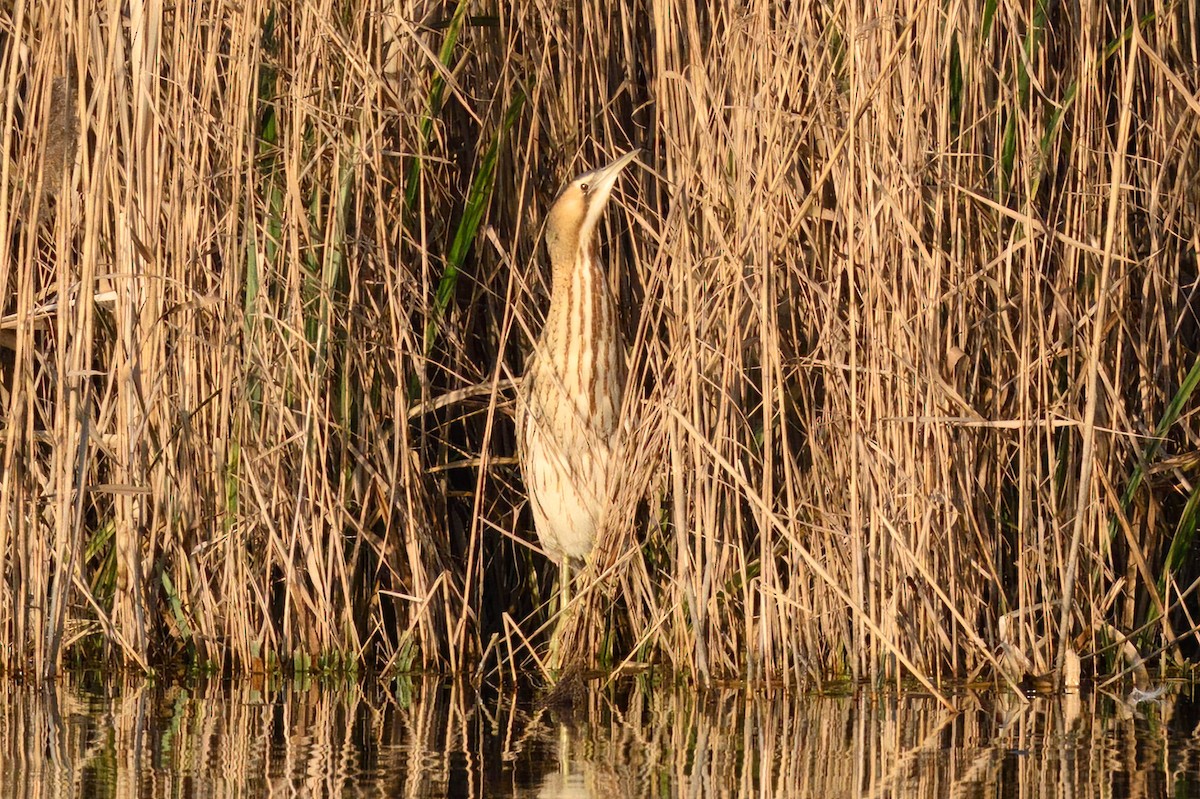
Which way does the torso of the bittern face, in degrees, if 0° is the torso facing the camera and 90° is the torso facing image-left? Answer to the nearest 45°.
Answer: approximately 315°
